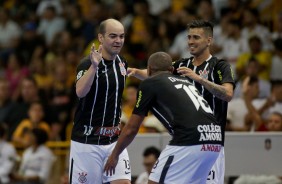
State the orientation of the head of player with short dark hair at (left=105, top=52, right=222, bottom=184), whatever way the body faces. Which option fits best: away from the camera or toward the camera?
away from the camera

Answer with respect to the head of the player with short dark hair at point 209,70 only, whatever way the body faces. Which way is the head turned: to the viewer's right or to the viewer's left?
to the viewer's left

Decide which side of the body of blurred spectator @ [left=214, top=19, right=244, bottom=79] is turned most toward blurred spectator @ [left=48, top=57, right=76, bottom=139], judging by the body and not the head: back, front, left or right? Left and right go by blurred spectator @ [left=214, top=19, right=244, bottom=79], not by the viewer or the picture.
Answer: right

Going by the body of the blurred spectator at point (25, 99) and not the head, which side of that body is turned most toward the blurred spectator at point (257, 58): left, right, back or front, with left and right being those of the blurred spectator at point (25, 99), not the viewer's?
left
